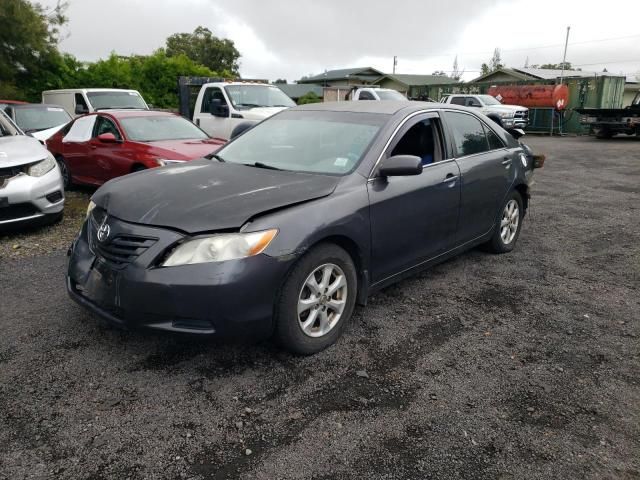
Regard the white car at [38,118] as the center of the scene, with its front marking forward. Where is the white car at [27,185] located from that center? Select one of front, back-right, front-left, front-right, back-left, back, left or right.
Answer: front-right

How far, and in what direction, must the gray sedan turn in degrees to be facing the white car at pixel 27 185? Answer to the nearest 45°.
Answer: approximately 90° to its right

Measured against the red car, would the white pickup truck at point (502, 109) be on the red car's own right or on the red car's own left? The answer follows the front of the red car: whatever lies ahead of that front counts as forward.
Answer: on the red car's own left

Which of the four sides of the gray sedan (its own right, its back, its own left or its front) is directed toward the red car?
right

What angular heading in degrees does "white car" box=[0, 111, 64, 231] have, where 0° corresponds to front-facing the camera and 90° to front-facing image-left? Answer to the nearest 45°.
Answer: approximately 0°

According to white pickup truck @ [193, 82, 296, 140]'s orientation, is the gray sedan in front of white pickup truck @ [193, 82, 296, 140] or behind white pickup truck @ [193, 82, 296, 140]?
in front

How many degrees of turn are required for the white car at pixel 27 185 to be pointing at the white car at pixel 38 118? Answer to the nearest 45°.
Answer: approximately 180°

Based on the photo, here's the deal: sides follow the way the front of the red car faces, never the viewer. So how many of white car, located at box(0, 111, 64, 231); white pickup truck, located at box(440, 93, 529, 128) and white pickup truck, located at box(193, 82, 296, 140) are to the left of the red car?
2

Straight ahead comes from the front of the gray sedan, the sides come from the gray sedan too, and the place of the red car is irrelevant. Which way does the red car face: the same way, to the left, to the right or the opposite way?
to the left

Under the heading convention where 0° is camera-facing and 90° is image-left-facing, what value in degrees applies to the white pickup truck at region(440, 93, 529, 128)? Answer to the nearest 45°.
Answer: approximately 315°

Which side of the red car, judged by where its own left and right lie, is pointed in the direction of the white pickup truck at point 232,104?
left

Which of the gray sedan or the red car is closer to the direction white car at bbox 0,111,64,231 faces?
the gray sedan
